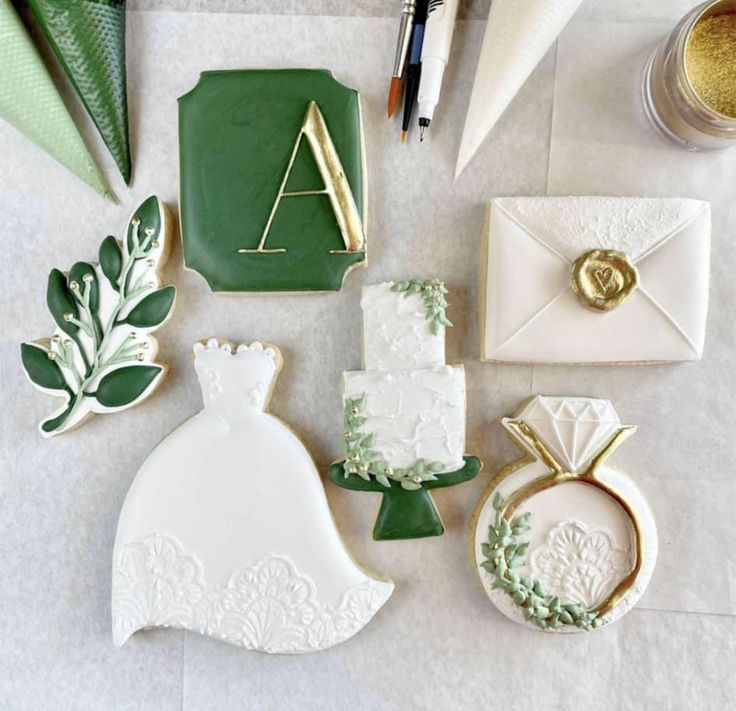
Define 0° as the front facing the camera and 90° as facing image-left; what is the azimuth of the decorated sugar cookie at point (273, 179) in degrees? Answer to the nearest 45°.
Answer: approximately 0°

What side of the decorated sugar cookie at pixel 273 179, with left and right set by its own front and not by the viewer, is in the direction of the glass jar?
left
